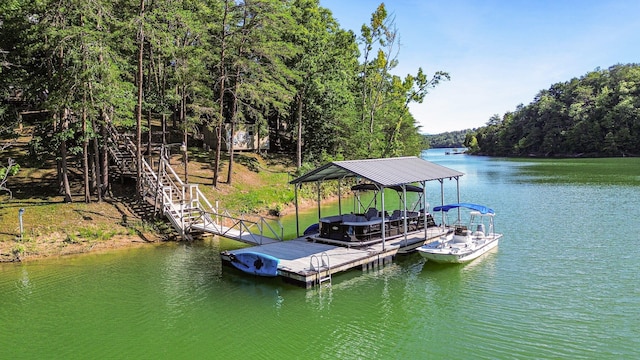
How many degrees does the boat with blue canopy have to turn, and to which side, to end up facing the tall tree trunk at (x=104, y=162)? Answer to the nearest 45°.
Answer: approximately 45° to its right

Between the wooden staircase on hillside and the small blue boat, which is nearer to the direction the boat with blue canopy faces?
the small blue boat

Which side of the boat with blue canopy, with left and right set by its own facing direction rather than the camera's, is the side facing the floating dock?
front

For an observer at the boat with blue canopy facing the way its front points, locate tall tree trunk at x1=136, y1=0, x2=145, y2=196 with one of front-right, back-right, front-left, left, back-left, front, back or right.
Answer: front-right

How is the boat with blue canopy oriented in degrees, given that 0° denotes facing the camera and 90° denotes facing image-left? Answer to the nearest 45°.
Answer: approximately 45°

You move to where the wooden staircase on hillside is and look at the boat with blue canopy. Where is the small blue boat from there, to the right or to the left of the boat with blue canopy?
right
